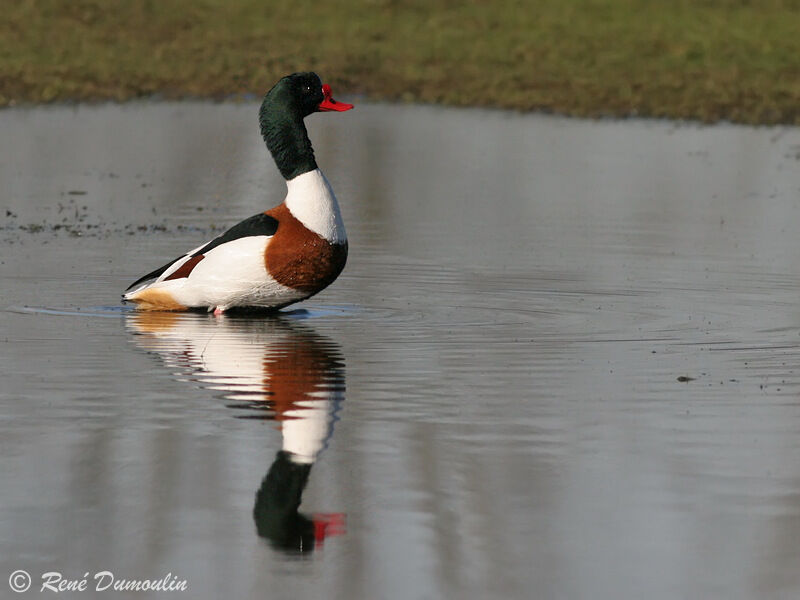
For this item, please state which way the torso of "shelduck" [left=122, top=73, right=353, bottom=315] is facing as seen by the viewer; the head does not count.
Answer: to the viewer's right
